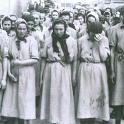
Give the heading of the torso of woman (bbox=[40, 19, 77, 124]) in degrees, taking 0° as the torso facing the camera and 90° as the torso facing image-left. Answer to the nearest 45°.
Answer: approximately 0°

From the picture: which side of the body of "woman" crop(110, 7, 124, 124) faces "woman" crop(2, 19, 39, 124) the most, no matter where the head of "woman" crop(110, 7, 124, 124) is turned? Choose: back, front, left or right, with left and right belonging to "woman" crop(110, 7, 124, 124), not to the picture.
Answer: right

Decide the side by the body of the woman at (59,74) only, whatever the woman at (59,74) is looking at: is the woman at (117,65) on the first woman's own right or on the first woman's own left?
on the first woman's own left

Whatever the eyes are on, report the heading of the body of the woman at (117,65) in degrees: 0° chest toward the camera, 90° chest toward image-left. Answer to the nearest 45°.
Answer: approximately 0°

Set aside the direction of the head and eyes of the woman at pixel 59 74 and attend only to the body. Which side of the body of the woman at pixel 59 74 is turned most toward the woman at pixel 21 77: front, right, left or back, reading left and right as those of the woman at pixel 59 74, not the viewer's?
right

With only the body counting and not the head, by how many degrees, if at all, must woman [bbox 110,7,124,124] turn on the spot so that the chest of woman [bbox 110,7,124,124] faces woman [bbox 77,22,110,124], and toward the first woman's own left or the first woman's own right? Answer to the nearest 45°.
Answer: approximately 45° to the first woman's own right

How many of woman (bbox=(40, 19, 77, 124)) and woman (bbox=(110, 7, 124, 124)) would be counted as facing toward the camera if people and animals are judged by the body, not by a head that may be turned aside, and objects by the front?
2

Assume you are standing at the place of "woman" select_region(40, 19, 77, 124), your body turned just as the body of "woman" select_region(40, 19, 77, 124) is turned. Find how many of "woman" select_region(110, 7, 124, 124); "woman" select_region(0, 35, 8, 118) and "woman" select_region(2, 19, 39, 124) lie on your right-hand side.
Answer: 2
